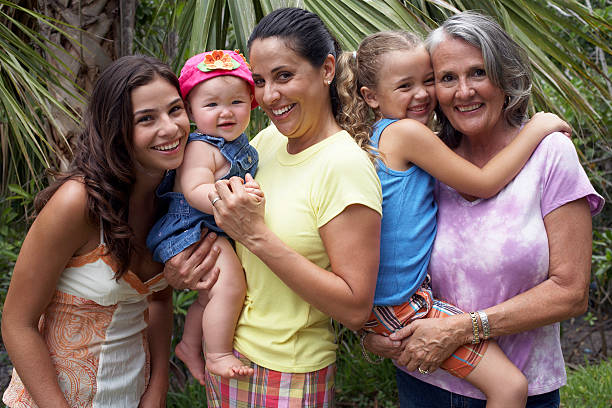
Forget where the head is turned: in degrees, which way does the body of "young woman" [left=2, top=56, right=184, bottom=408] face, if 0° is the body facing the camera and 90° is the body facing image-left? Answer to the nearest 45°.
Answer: approximately 315°

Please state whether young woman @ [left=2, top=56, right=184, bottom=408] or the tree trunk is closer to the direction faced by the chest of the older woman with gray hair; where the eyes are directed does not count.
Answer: the young woman

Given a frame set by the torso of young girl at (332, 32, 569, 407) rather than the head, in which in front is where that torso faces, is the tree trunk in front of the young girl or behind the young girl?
behind
